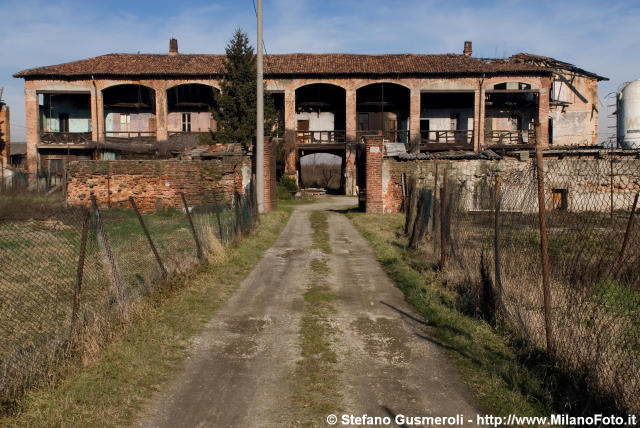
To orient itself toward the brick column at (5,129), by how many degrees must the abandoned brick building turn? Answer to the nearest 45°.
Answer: approximately 90° to its right

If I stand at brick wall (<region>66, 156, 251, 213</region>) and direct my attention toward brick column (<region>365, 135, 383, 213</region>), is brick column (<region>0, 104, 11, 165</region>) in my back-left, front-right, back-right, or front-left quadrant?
back-left

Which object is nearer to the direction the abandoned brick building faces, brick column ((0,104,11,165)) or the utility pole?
the utility pole

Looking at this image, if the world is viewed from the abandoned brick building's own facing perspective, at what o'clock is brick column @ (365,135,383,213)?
The brick column is roughly at 12 o'clock from the abandoned brick building.

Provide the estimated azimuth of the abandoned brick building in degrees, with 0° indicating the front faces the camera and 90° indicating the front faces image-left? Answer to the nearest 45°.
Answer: approximately 0°

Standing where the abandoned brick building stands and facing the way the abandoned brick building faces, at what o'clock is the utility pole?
The utility pole is roughly at 12 o'clock from the abandoned brick building.

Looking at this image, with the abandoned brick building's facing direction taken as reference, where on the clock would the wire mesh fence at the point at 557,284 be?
The wire mesh fence is roughly at 12 o'clock from the abandoned brick building.

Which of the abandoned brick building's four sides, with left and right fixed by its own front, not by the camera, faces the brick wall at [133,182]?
front

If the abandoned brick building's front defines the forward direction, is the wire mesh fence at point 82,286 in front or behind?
in front

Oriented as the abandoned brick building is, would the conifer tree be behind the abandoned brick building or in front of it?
in front
